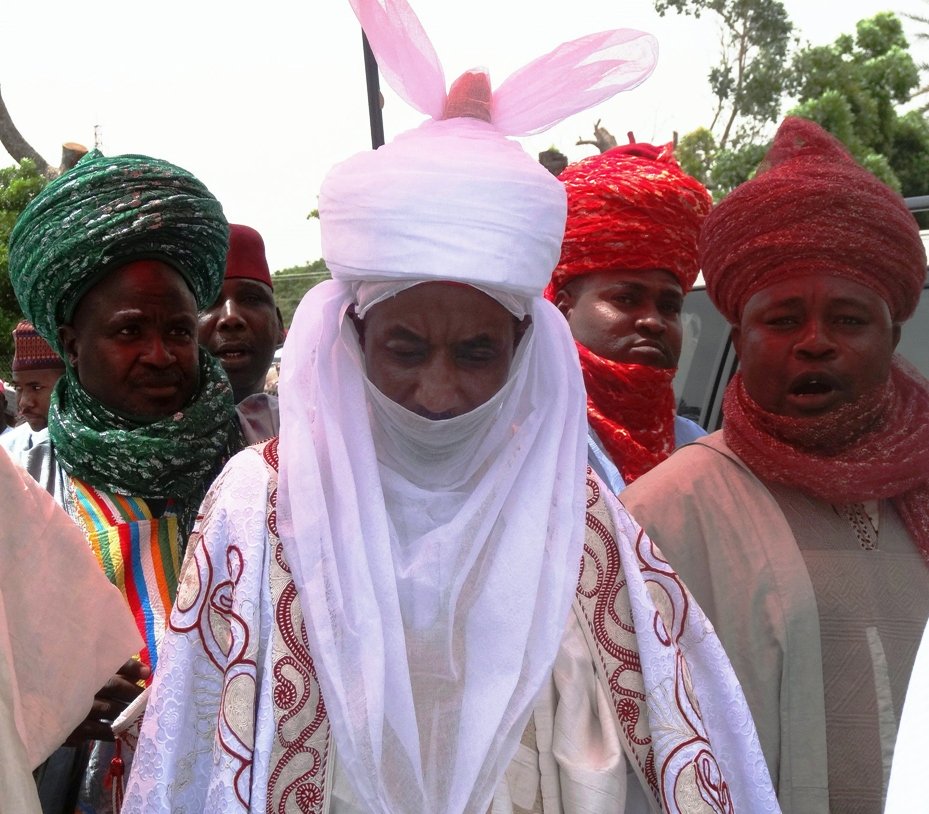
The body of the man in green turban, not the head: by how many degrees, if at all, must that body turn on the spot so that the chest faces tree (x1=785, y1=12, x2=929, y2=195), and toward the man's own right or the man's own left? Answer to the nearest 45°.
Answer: approximately 90° to the man's own left

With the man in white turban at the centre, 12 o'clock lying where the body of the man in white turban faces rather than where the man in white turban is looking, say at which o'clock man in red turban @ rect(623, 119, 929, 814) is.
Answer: The man in red turban is roughly at 8 o'clock from the man in white turban.

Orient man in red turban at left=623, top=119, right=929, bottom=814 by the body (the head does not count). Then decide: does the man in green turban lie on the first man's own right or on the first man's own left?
on the first man's own right

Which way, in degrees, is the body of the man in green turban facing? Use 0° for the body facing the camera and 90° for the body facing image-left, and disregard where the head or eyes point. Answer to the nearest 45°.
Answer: approximately 315°

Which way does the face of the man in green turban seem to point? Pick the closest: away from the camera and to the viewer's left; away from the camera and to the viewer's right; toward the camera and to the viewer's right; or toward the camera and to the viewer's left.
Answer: toward the camera and to the viewer's right

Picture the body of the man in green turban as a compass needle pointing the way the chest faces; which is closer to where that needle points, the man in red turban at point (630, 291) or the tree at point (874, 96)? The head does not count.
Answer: the man in red turban

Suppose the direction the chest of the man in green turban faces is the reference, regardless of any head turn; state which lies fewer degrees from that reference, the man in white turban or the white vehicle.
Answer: the man in white turban

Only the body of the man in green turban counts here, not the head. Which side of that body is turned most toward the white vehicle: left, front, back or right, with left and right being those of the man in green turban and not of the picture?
left

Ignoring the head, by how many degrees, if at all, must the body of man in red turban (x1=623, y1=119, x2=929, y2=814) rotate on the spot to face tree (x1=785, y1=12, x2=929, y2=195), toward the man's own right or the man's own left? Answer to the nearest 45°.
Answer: approximately 180°
